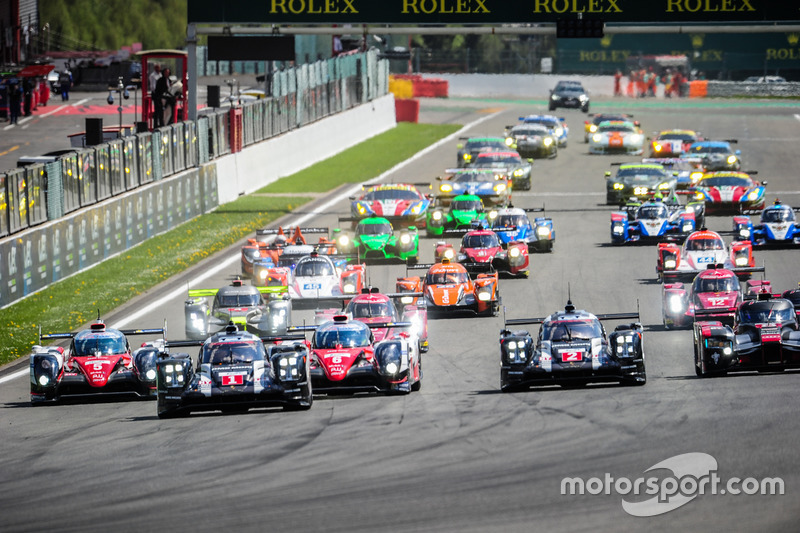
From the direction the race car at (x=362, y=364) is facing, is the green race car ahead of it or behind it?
behind

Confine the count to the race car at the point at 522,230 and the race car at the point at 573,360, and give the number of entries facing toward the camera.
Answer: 2

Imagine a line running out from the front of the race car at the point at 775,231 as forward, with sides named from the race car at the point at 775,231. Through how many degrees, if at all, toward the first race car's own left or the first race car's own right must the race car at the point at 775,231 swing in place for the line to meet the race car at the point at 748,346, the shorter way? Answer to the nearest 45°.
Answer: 0° — it already faces it

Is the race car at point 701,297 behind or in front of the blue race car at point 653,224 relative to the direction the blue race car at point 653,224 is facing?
in front

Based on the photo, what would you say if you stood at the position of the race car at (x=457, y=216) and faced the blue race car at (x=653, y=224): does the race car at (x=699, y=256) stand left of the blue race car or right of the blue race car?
right

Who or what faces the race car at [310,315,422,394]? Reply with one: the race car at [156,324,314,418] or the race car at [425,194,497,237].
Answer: the race car at [425,194,497,237]

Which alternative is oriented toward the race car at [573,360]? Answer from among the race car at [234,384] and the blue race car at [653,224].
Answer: the blue race car

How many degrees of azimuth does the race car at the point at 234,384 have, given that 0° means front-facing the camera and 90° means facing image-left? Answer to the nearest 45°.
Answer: approximately 0°
